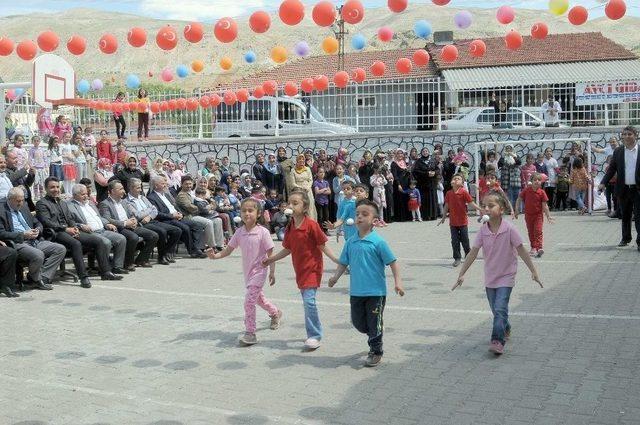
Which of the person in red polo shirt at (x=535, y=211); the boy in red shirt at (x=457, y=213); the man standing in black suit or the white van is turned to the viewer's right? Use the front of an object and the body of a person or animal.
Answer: the white van

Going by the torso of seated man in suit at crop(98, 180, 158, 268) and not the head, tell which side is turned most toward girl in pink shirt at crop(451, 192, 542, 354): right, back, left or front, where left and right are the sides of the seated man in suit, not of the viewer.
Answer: front

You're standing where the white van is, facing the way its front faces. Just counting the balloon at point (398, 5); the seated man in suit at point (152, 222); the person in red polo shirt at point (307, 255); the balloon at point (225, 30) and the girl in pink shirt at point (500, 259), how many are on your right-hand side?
5

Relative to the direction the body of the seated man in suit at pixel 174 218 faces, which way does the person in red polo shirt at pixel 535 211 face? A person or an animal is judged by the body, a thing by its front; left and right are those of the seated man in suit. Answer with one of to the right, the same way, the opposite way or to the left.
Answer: to the right

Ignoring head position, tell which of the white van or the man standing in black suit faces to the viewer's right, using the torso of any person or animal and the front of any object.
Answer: the white van

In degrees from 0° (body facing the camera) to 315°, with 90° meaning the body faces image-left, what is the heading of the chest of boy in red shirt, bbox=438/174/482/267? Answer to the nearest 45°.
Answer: approximately 0°

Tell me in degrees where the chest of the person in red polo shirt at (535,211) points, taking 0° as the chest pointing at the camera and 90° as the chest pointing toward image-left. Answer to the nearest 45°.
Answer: approximately 0°

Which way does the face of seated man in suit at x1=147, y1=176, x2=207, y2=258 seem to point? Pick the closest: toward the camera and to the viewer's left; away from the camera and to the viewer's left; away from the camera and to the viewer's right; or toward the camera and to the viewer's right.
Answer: toward the camera and to the viewer's right

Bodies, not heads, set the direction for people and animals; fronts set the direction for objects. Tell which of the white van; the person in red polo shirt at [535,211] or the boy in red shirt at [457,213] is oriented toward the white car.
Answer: the white van

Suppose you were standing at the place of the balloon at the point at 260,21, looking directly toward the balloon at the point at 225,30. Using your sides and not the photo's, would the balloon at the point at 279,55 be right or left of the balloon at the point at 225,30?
right

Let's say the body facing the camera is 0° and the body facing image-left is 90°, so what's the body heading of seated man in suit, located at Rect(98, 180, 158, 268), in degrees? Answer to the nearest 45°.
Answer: approximately 315°

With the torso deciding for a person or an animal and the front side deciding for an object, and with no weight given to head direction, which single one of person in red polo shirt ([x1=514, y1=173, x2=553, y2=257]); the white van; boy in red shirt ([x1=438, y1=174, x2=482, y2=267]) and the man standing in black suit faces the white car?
the white van
